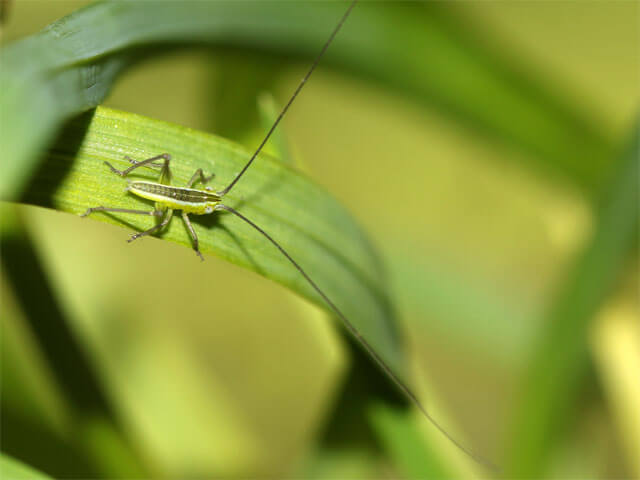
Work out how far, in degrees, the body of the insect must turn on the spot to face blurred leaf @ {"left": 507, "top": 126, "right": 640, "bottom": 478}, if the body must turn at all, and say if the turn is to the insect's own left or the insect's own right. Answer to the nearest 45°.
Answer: approximately 45° to the insect's own left

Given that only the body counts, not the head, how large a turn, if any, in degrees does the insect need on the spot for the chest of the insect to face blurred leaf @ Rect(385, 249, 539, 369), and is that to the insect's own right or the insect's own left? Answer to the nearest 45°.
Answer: approximately 45° to the insect's own left

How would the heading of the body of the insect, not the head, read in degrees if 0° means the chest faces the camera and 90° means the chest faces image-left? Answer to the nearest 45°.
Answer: approximately 270°
